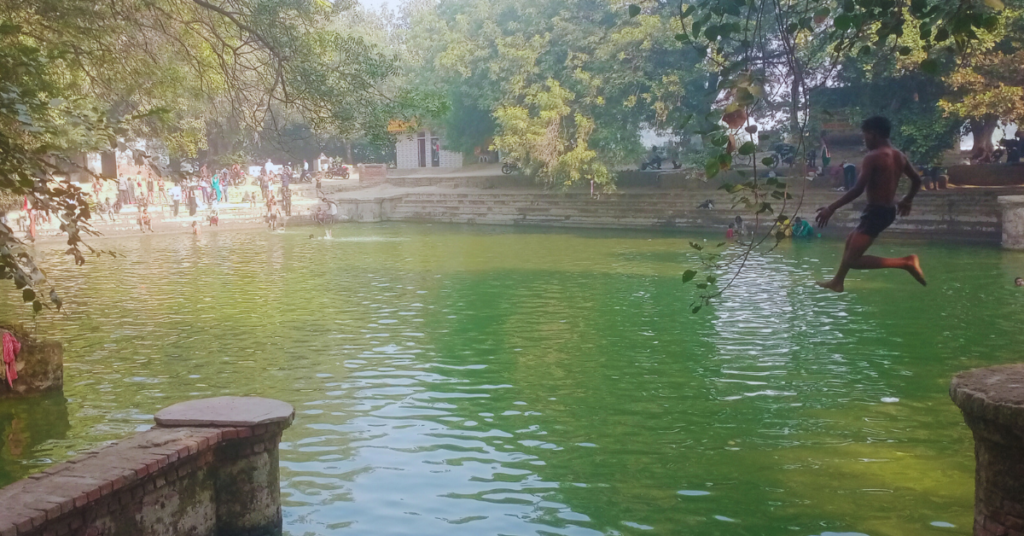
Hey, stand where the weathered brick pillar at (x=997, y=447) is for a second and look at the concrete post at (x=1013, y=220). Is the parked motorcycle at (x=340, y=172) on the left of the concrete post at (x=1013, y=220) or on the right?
left

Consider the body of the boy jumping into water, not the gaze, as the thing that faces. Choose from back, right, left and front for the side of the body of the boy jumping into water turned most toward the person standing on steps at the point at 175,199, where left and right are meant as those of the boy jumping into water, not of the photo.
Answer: front

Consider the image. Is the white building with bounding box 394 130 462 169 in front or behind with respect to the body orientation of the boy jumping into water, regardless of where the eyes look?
in front

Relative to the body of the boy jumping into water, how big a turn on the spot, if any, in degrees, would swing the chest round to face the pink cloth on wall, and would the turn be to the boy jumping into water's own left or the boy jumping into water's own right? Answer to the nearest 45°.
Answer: approximately 45° to the boy jumping into water's own left
